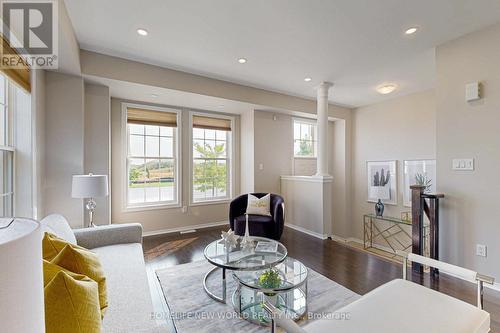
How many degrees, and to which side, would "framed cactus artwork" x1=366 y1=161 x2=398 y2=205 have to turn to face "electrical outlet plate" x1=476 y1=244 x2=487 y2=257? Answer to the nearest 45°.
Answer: approximately 45° to its left

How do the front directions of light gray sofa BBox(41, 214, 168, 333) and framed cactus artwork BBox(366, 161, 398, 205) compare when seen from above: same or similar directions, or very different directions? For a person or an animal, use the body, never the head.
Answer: very different directions

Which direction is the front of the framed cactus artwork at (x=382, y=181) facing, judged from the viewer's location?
facing the viewer and to the left of the viewer

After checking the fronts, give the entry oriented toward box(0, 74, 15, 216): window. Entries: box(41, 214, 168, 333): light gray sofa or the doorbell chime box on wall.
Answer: the doorbell chime box on wall

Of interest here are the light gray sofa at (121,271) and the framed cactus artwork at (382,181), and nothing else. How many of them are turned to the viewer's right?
1

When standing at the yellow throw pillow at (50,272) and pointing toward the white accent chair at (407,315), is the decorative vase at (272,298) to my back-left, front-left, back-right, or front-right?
front-left

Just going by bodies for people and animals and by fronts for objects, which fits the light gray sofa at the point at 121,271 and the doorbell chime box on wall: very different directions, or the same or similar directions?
very different directions

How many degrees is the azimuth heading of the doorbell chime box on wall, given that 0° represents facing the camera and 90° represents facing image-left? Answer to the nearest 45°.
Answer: approximately 45°

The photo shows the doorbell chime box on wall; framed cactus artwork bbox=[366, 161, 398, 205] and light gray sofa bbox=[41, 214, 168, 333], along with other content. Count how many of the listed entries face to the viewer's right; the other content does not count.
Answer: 1

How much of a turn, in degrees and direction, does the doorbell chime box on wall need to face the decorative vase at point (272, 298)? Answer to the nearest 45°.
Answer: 0° — it already faces it

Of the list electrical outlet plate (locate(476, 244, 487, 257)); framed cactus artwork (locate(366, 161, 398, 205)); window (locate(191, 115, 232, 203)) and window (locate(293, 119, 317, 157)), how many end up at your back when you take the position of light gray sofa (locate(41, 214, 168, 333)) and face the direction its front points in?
0

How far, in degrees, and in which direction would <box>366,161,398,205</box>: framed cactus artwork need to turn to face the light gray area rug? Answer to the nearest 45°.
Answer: approximately 45° to its left

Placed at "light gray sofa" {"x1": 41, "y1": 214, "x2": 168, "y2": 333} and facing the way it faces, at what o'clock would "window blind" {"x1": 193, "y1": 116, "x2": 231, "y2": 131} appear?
The window blind is roughly at 10 o'clock from the light gray sofa.

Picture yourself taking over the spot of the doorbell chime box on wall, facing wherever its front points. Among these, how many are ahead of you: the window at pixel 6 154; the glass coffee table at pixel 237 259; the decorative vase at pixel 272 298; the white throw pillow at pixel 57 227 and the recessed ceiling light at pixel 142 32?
5

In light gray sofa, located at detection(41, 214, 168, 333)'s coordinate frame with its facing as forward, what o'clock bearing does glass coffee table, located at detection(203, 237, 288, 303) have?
The glass coffee table is roughly at 12 o'clock from the light gray sofa.

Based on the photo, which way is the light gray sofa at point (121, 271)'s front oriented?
to the viewer's right

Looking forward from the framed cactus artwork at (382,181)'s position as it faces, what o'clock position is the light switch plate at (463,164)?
The light switch plate is roughly at 10 o'clock from the framed cactus artwork.

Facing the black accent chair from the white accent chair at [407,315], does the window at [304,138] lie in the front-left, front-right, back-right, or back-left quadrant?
front-right
